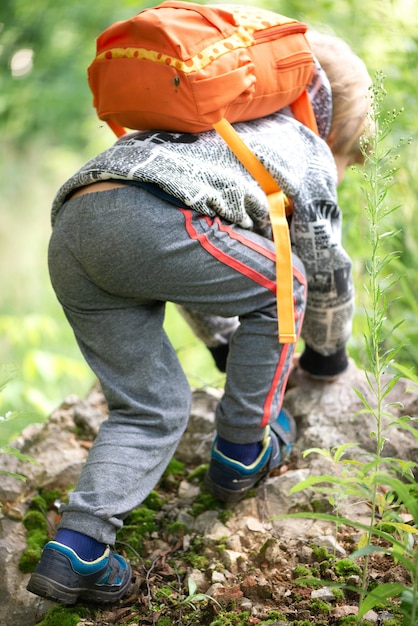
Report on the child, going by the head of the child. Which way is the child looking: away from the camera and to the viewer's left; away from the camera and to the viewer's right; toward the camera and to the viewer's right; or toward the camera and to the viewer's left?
away from the camera and to the viewer's right

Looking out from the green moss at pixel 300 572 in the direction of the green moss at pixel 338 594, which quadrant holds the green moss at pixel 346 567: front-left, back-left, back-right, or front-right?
front-left

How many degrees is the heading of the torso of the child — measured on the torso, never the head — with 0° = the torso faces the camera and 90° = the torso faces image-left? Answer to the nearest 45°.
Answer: approximately 225°
